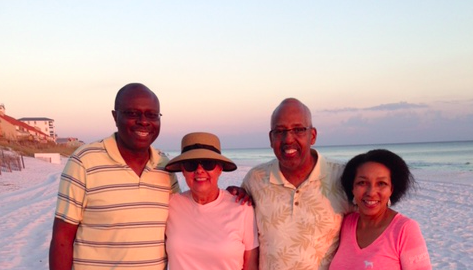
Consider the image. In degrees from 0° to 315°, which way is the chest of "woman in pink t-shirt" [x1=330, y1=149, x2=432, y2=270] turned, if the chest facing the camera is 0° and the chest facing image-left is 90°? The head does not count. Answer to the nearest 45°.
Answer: approximately 45°

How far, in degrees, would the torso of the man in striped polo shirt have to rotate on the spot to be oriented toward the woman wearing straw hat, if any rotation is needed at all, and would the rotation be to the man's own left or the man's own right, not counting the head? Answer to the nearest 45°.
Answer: approximately 45° to the man's own left

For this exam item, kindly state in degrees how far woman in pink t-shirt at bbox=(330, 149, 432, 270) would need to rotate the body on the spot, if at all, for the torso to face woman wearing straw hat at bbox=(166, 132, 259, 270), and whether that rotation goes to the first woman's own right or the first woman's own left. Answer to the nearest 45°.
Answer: approximately 45° to the first woman's own right

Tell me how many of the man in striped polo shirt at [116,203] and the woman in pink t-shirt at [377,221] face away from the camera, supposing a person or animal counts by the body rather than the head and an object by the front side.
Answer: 0

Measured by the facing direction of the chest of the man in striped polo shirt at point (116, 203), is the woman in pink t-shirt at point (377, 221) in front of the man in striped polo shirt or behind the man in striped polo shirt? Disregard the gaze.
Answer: in front

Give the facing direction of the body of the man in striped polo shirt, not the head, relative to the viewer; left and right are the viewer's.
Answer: facing the viewer and to the right of the viewer
